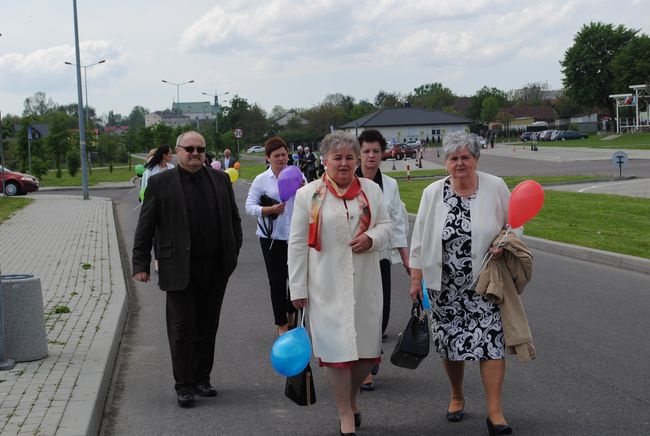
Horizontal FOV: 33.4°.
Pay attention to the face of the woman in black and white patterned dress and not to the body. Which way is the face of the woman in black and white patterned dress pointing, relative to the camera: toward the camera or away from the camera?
toward the camera

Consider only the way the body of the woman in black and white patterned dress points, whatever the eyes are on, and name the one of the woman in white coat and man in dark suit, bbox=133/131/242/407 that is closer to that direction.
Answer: the woman in white coat

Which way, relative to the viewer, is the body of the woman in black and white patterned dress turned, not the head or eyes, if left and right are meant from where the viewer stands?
facing the viewer

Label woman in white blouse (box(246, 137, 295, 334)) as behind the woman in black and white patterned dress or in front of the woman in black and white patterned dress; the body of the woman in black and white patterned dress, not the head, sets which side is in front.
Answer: behind

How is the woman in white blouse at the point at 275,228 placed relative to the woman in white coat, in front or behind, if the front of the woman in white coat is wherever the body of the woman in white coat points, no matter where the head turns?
behind

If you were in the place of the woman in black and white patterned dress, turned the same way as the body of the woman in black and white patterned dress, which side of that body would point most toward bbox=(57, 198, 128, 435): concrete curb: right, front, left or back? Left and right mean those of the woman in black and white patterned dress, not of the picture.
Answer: right

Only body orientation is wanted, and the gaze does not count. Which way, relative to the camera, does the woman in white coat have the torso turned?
toward the camera

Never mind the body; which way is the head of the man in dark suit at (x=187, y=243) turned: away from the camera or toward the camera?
toward the camera

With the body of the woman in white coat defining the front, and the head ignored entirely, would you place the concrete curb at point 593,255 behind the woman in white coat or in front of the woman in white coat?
behind

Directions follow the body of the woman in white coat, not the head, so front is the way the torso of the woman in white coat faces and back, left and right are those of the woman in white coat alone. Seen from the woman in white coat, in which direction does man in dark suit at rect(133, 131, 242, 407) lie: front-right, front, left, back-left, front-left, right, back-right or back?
back-right

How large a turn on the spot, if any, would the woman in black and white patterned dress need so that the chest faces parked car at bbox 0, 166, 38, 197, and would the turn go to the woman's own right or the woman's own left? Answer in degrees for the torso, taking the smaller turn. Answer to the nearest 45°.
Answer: approximately 135° to the woman's own right

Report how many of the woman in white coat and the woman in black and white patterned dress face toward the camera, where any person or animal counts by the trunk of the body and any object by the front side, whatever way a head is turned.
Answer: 2
